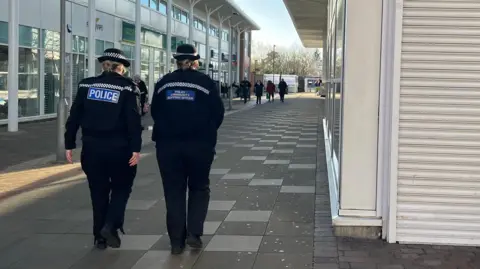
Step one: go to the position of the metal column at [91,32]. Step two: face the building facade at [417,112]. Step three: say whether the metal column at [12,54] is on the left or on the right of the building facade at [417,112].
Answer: right

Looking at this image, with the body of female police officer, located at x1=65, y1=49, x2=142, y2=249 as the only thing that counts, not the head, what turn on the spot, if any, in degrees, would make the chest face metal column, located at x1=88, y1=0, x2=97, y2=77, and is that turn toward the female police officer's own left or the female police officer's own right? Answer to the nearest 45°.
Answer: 0° — they already face it

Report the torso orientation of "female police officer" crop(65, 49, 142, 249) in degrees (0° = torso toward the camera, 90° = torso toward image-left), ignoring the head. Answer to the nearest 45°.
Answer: approximately 180°

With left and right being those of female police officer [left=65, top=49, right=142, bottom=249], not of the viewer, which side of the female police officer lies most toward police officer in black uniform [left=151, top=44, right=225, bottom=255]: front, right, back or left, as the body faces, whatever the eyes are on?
right

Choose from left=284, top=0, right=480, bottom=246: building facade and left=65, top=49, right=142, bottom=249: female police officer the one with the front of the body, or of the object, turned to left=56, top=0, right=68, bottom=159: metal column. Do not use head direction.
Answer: the female police officer

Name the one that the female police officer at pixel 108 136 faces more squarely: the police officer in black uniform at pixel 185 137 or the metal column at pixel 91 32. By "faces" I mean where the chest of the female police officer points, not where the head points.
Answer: the metal column

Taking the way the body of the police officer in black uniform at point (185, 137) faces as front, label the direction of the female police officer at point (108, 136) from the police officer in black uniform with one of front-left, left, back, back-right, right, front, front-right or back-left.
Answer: left

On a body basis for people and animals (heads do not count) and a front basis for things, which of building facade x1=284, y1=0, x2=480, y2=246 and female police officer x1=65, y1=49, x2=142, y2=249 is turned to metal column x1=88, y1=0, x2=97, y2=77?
the female police officer

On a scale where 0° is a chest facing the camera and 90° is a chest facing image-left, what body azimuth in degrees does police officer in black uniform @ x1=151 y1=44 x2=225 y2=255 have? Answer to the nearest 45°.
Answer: approximately 180°

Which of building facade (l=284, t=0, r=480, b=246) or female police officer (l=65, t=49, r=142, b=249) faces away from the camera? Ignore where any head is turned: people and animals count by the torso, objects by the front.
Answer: the female police officer
